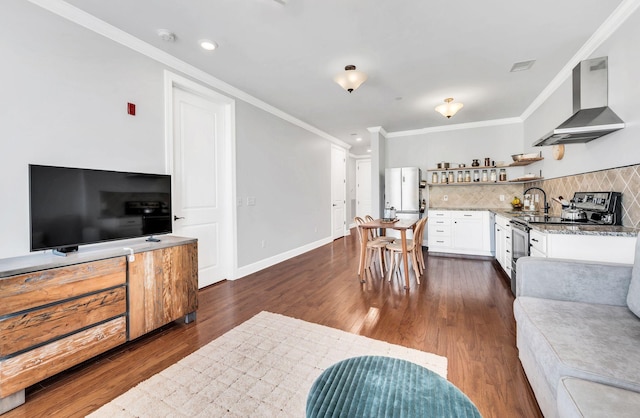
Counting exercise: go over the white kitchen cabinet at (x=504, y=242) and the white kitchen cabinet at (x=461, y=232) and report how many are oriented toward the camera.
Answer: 1

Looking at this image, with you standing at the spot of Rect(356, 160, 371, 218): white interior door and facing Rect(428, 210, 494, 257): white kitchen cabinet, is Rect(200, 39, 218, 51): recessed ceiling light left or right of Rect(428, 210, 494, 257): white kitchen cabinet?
right

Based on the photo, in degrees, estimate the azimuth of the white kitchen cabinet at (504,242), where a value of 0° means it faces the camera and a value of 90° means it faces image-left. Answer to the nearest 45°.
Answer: approximately 90°

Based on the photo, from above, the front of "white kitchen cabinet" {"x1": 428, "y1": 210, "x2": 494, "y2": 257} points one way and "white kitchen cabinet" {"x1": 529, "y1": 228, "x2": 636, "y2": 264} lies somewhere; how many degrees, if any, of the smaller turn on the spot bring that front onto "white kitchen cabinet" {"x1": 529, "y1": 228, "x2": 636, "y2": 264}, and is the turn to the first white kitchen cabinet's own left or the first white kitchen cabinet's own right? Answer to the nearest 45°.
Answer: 0° — it already faces it

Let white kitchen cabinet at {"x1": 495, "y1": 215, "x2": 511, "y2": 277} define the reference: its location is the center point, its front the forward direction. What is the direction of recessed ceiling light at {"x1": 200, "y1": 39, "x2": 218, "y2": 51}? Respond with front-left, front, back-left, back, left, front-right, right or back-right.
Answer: front-left

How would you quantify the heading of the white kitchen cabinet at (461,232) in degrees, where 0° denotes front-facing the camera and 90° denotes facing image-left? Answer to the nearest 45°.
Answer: approximately 0°

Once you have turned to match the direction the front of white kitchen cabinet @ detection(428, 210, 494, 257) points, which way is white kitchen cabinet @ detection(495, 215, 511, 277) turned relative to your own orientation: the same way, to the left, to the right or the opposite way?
to the right

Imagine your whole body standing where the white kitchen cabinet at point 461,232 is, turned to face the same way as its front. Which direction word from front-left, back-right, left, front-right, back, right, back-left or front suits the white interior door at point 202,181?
front-right
